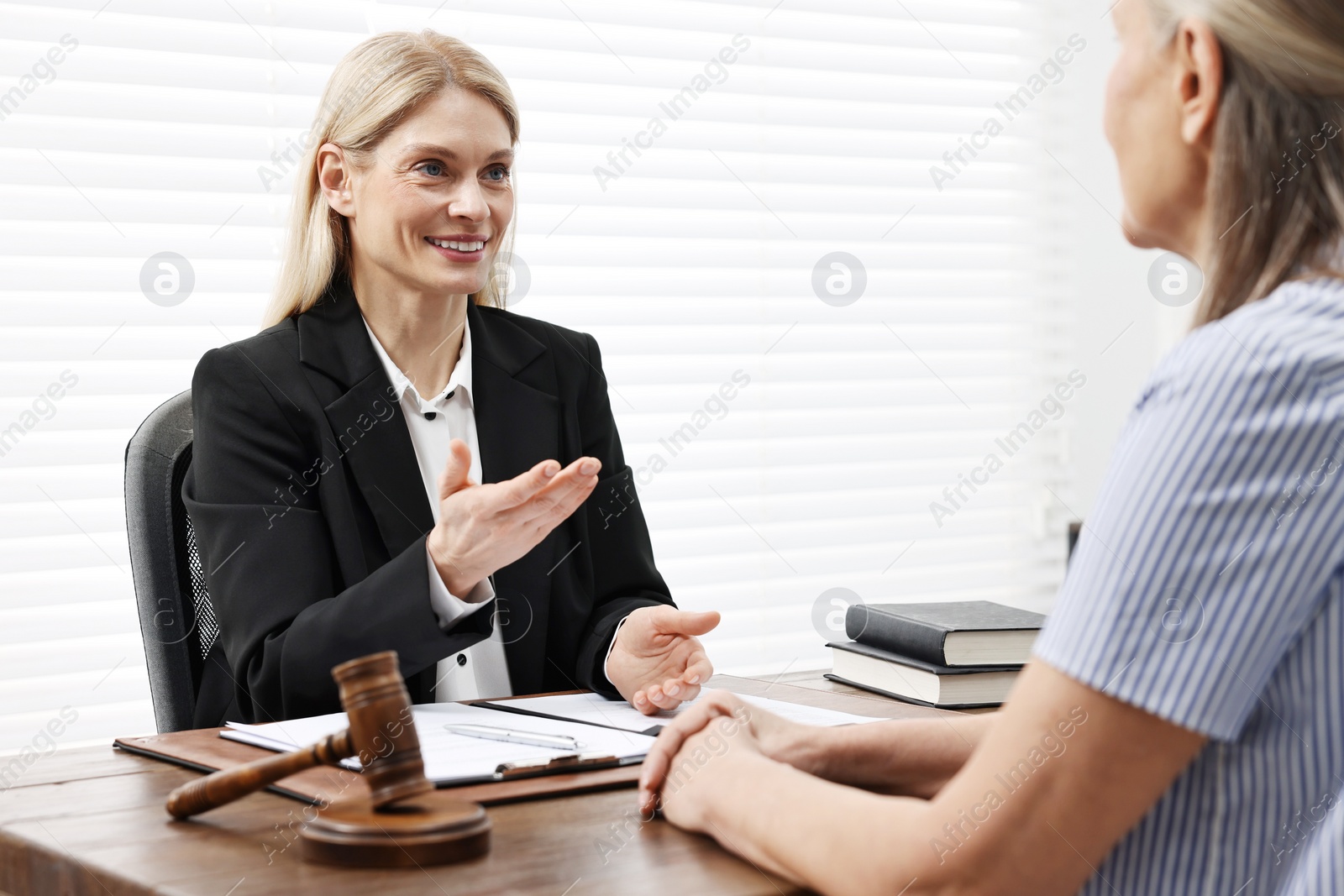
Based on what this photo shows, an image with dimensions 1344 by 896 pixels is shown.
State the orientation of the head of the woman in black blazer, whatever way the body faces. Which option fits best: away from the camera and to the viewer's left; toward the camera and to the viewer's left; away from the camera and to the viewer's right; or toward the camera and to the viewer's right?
toward the camera and to the viewer's right

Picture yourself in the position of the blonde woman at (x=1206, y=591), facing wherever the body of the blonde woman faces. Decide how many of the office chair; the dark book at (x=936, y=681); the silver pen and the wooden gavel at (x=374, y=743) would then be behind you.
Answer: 0

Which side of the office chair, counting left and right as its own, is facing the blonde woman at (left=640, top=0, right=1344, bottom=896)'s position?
front

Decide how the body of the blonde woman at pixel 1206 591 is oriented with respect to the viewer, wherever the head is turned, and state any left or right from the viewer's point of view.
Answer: facing away from the viewer and to the left of the viewer

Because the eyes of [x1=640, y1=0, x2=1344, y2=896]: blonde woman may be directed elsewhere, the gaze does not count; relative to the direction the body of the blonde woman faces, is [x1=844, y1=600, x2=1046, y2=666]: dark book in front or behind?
in front

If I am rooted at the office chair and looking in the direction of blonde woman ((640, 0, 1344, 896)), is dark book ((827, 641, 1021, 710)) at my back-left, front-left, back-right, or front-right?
front-left

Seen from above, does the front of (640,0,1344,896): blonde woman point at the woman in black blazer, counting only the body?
yes

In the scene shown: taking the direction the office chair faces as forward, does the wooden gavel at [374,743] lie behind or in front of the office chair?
in front

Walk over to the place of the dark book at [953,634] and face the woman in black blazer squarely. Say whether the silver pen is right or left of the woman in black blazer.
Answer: left

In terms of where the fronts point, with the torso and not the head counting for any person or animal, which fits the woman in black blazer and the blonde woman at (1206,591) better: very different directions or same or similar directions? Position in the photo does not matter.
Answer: very different directions

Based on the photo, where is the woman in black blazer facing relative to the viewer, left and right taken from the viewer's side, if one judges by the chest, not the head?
facing the viewer and to the right of the viewer

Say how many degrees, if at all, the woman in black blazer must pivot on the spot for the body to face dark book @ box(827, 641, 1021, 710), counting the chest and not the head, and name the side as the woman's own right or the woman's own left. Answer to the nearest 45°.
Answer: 0° — they already face it

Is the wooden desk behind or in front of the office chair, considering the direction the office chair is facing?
in front

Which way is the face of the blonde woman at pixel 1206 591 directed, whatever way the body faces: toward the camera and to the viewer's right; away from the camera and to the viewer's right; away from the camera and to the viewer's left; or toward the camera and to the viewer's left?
away from the camera and to the viewer's left

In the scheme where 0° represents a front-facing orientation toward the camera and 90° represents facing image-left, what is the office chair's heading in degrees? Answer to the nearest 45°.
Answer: approximately 315°

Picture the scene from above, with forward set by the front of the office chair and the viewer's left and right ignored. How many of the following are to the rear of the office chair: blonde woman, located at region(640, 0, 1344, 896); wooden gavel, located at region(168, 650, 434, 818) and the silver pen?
0
